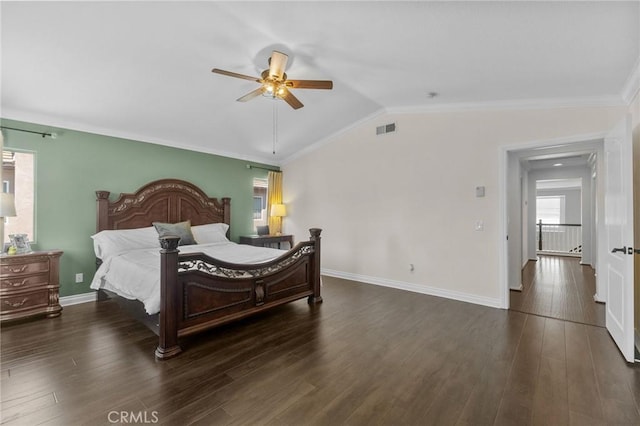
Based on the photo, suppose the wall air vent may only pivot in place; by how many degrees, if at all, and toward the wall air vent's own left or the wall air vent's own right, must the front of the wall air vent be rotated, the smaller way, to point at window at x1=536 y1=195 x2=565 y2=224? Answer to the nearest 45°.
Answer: approximately 180°

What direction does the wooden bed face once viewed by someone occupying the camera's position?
facing the viewer and to the right of the viewer

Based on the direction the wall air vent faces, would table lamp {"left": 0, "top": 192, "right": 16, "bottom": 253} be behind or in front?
in front

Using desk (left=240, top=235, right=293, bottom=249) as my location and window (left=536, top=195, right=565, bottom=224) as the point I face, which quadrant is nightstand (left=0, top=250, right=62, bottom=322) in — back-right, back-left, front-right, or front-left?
back-right

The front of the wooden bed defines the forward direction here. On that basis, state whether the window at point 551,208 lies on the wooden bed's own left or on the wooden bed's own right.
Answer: on the wooden bed's own left

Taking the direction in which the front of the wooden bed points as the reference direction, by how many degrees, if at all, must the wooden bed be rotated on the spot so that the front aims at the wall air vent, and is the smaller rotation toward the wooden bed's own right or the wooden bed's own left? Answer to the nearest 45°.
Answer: approximately 45° to the wooden bed's own left

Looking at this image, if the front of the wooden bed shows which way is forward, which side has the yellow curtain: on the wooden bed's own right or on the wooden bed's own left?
on the wooden bed's own left

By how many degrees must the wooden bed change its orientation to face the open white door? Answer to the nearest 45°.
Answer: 0° — it already faces it

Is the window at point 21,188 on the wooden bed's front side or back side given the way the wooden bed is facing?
on the back side

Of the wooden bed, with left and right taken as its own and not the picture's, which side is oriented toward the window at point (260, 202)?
left

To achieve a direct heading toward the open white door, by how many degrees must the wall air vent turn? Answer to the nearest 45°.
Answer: approximately 90° to its left

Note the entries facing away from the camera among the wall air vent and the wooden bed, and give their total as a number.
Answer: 0

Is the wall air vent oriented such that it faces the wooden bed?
yes

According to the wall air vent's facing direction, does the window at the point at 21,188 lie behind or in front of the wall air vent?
in front

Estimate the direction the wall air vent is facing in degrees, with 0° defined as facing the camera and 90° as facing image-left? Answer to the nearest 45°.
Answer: approximately 45°
